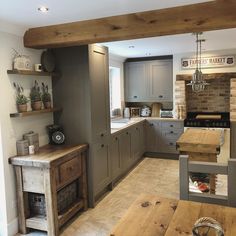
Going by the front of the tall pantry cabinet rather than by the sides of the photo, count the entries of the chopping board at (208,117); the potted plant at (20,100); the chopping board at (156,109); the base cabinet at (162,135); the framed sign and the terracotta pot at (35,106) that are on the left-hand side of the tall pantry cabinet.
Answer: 4

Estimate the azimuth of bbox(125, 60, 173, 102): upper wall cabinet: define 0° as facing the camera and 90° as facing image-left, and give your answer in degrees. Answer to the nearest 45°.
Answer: approximately 0°

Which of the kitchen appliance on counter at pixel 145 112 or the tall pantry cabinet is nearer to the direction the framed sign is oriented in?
the tall pantry cabinet

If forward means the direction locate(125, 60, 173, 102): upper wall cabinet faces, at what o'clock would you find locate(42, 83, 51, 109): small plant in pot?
The small plant in pot is roughly at 1 o'clock from the upper wall cabinet.

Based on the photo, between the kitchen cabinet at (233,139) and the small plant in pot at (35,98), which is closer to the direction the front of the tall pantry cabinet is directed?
the kitchen cabinet

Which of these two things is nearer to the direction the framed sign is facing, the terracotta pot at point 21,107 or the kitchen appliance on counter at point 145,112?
the terracotta pot

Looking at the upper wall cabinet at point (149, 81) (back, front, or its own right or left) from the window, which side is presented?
right

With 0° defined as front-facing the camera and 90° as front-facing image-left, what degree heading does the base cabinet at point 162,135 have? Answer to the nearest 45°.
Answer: approximately 0°

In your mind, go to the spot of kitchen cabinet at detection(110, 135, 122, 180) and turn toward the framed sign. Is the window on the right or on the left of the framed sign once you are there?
left

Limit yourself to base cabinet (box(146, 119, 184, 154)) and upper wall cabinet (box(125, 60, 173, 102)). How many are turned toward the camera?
2
